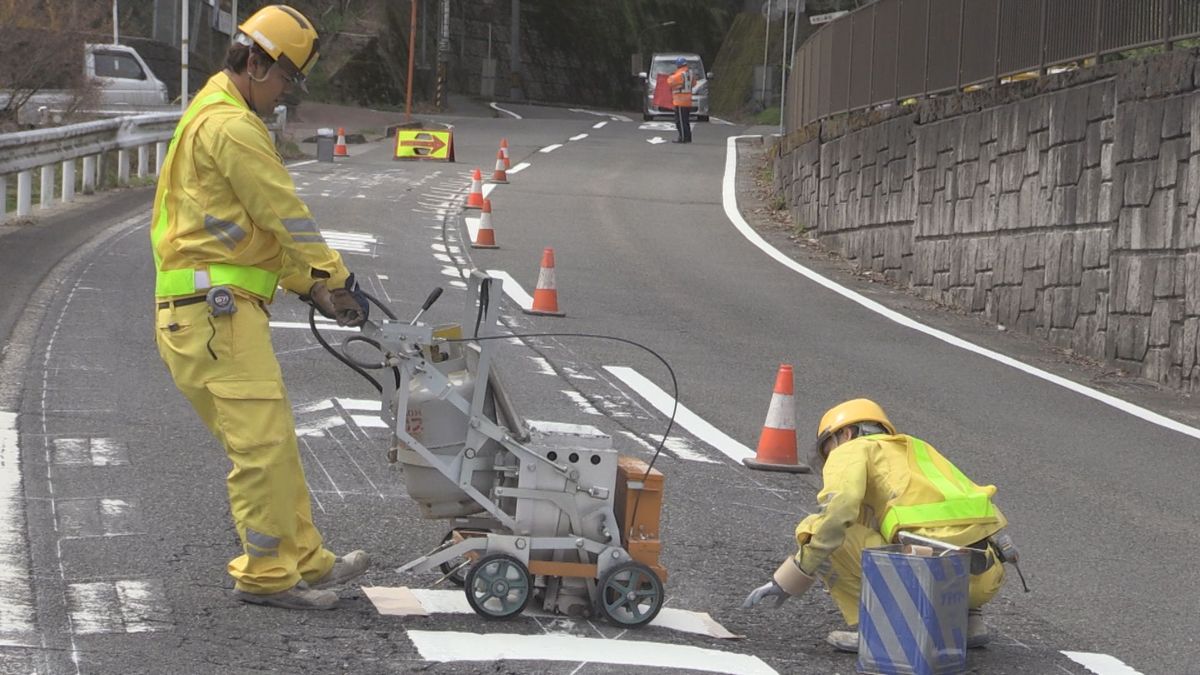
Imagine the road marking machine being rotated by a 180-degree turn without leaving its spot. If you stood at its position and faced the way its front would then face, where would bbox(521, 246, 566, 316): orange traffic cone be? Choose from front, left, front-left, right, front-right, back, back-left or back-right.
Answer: right

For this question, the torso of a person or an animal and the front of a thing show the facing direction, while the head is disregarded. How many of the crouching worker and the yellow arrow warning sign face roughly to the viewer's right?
0

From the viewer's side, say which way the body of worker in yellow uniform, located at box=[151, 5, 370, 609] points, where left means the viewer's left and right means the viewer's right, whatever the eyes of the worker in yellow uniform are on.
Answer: facing to the right of the viewer

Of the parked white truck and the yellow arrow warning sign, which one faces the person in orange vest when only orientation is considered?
the parked white truck

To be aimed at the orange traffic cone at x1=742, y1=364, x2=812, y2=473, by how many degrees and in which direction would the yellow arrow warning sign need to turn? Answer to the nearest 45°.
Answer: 0° — it already faces it

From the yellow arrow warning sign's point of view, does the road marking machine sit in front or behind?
in front

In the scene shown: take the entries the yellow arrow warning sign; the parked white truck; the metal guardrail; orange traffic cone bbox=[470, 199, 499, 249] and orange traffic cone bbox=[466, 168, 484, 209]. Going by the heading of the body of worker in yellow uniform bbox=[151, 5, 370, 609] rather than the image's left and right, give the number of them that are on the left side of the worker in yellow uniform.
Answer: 5

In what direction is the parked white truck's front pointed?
to the viewer's right

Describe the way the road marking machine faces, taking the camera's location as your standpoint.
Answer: facing to the right of the viewer

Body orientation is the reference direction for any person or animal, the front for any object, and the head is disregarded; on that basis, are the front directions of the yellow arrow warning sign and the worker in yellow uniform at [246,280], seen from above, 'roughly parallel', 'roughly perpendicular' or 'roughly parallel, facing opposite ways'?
roughly perpendicular

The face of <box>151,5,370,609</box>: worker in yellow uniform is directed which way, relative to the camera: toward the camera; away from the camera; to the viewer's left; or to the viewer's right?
to the viewer's right

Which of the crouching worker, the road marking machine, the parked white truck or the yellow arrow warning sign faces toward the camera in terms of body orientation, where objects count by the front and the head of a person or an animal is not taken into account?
the yellow arrow warning sign

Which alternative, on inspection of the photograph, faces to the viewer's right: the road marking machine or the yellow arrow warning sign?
the road marking machine

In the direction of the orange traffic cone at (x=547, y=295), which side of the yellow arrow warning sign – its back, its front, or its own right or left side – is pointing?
front

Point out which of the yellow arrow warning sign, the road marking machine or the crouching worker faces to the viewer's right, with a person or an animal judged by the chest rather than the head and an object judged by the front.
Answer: the road marking machine

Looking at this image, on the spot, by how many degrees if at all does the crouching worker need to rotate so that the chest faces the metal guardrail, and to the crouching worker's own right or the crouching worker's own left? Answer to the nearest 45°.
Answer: approximately 45° to the crouching worker's own right

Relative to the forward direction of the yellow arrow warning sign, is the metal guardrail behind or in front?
in front

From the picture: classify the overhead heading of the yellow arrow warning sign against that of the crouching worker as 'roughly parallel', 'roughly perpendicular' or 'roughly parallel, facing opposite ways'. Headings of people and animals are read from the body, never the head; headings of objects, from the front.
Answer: roughly perpendicular

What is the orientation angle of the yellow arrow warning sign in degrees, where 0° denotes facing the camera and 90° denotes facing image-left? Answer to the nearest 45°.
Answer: approximately 0°

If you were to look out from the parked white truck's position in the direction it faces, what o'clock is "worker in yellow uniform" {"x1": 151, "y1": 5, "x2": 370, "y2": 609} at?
The worker in yellow uniform is roughly at 3 o'clock from the parked white truck.
